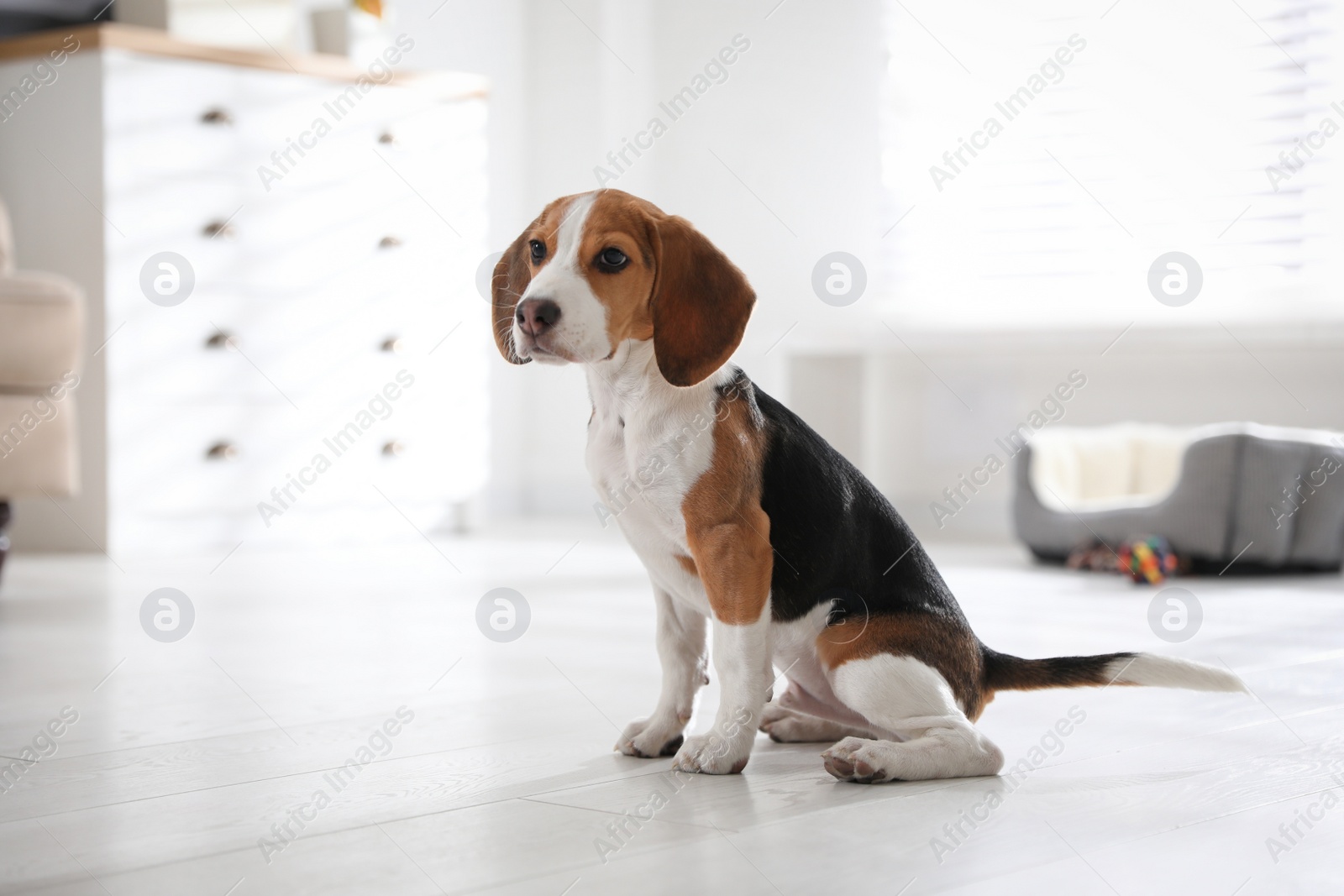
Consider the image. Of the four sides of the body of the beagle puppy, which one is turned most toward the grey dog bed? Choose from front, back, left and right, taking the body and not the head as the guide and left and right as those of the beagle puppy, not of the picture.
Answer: back

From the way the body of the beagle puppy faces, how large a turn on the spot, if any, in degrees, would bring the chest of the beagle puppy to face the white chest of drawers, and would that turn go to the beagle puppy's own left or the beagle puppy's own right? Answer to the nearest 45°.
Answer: approximately 90° to the beagle puppy's own right

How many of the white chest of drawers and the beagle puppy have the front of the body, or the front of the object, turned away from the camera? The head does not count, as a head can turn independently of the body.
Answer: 0

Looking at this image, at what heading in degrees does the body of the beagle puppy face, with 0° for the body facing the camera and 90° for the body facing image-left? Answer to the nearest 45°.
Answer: approximately 45°

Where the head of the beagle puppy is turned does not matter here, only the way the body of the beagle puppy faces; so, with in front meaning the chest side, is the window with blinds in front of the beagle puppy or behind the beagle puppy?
behind

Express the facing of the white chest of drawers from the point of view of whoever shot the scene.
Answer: facing the viewer and to the right of the viewer
